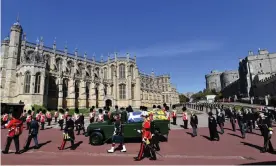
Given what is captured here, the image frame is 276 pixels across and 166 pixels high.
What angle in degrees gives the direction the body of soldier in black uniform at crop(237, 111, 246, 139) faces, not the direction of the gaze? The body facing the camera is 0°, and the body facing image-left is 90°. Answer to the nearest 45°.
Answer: approximately 90°

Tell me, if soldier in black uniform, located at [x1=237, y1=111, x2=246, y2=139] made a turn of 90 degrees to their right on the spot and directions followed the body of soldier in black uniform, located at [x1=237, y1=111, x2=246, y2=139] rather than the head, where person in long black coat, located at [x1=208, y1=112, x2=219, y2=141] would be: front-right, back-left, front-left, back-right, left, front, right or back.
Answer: back-left

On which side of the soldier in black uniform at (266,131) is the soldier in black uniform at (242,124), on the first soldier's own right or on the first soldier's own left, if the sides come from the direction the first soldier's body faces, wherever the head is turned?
on the first soldier's own right

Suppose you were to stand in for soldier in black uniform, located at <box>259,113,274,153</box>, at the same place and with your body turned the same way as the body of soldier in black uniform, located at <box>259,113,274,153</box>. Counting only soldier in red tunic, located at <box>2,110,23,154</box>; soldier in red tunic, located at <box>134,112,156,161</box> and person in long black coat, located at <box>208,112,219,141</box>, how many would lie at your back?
0

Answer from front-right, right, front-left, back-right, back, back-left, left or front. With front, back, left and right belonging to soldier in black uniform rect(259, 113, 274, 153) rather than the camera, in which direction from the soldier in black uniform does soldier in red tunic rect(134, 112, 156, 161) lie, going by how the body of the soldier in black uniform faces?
front-left

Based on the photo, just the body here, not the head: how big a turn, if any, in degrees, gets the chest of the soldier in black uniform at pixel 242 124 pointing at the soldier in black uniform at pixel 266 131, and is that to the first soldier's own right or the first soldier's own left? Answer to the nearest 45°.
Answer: approximately 90° to the first soldier's own left

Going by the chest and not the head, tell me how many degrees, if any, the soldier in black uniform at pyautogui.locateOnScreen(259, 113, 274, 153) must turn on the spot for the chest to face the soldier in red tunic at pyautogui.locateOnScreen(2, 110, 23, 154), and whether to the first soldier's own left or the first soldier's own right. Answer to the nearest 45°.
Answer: approximately 45° to the first soldier's own left

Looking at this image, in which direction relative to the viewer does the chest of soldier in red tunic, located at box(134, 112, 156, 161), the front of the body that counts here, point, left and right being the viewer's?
facing to the left of the viewer

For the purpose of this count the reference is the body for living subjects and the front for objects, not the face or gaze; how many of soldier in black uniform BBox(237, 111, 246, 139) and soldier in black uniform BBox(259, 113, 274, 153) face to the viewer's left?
2

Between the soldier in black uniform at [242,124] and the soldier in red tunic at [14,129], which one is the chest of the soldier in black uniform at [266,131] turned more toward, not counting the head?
the soldier in red tunic

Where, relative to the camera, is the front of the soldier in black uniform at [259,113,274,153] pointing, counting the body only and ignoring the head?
to the viewer's left

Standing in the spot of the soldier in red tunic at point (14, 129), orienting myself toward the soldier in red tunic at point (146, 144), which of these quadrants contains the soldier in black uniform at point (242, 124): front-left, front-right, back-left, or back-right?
front-left
